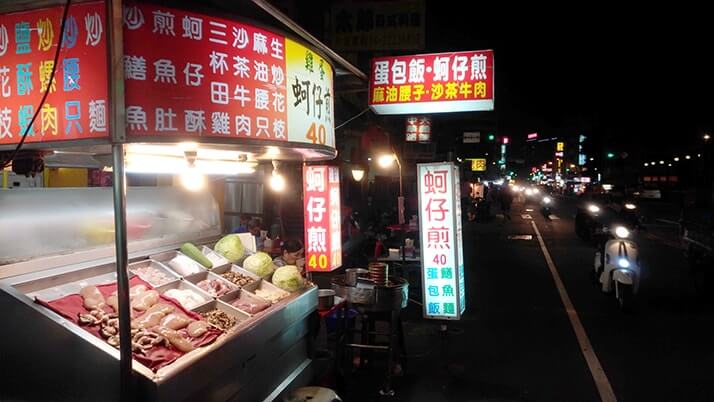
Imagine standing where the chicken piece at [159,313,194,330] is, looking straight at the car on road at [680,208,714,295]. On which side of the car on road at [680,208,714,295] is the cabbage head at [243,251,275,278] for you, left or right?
left

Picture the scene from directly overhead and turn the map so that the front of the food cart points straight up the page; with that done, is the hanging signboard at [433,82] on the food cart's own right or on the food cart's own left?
on the food cart's own left

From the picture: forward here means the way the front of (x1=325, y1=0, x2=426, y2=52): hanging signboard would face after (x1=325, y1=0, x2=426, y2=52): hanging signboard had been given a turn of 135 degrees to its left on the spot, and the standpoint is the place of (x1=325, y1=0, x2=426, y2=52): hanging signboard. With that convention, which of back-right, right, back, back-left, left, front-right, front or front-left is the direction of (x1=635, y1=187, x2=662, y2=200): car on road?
front

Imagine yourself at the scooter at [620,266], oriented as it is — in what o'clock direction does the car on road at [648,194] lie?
The car on road is roughly at 6 o'clock from the scooter.

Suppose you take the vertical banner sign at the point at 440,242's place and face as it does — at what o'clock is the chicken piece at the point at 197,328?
The chicken piece is roughly at 1 o'clock from the vertical banner sign.

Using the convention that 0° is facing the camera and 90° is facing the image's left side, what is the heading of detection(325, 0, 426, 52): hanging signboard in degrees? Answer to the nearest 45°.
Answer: approximately 0°

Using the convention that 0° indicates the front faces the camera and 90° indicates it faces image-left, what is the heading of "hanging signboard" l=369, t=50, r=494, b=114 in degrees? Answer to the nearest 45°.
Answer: approximately 0°

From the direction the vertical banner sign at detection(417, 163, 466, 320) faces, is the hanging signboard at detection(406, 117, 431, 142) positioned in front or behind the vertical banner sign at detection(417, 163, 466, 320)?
behind

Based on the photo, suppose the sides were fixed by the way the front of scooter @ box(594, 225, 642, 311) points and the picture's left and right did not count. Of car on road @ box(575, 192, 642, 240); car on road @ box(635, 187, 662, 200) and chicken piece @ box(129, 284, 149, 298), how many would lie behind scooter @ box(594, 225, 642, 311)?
2
